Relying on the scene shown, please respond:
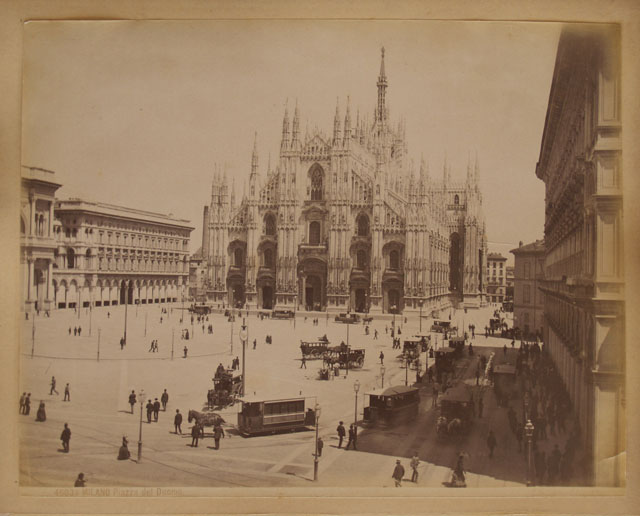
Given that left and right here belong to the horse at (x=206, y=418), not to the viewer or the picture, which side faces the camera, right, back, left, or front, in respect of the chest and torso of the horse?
left
